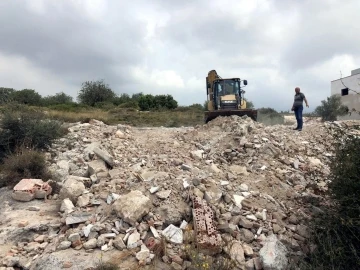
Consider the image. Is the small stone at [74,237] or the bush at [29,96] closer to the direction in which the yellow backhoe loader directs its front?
the small stone

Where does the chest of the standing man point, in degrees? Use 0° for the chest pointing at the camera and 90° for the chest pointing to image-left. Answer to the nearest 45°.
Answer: approximately 45°

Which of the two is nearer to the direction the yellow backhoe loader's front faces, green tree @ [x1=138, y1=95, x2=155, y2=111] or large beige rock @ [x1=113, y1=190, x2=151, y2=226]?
the large beige rock

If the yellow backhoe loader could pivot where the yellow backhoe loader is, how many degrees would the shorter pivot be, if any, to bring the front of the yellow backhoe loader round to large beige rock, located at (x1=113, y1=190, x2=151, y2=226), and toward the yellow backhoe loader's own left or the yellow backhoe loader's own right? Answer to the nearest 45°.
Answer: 0° — it already faces it
